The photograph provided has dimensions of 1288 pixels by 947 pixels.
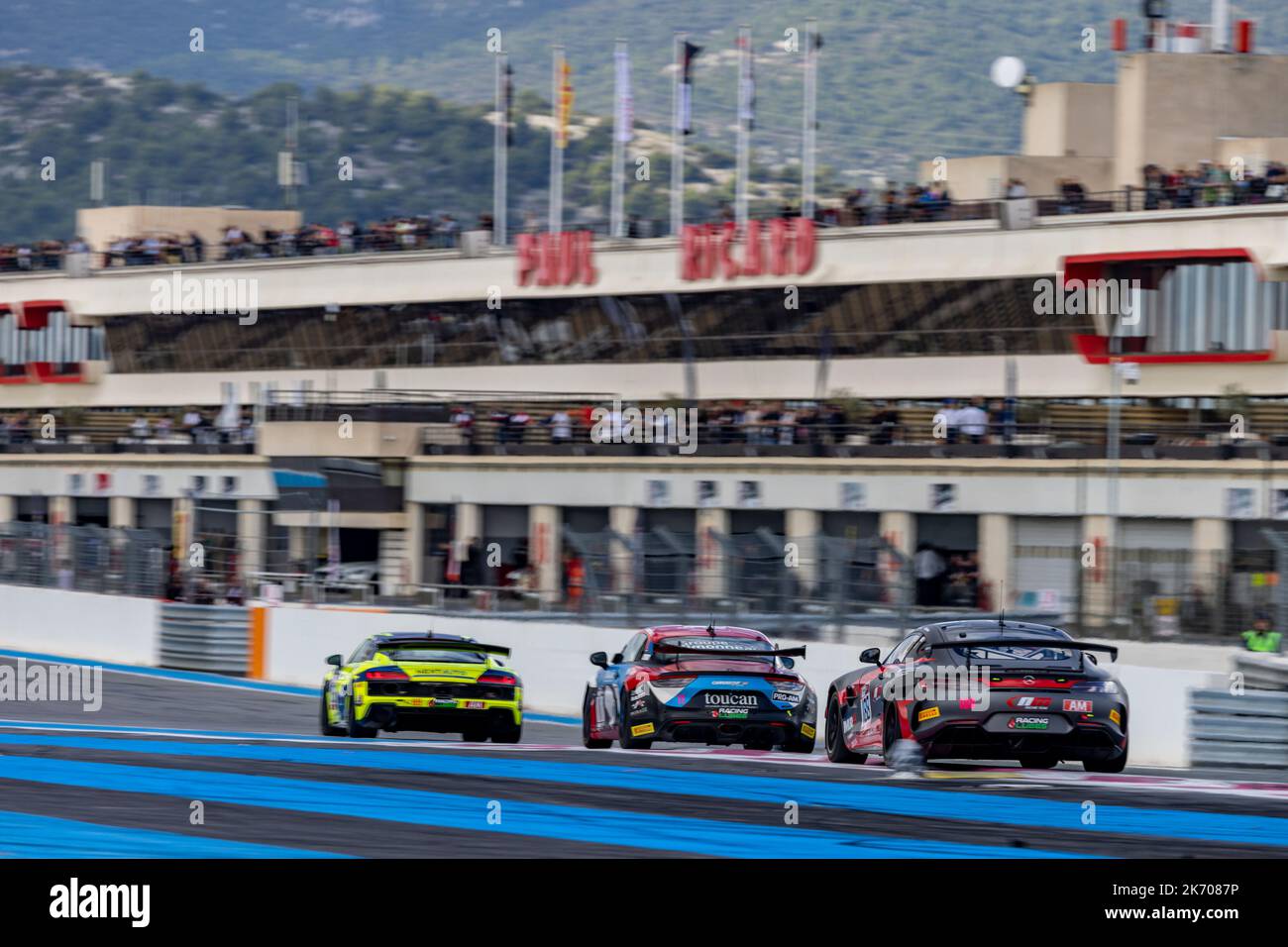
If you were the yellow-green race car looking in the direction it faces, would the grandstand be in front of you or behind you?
in front

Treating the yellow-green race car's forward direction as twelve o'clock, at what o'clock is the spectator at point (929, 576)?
The spectator is roughly at 1 o'clock from the yellow-green race car.

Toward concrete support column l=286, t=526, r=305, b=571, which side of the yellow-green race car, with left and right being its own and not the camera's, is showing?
front

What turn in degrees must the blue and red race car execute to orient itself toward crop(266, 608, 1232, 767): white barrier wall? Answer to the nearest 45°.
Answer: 0° — it already faces it

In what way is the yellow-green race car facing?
away from the camera

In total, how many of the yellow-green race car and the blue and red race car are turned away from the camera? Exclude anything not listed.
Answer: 2

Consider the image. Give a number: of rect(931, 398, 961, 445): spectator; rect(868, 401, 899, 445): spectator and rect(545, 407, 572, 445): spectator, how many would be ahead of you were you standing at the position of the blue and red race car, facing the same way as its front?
3

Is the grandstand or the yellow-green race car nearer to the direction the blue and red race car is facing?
the grandstand

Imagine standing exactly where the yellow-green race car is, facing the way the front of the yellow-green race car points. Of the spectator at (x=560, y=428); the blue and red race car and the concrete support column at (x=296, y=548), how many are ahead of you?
2

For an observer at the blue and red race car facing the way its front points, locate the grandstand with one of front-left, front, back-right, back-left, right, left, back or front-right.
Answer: front

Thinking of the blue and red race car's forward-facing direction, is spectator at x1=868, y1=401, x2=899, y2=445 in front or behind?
in front

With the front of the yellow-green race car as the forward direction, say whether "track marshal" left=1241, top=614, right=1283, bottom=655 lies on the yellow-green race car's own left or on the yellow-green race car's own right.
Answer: on the yellow-green race car's own right

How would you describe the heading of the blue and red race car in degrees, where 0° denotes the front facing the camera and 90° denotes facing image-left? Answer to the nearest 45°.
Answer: approximately 180°

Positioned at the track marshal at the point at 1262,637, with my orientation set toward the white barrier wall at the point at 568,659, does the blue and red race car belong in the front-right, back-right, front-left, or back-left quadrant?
front-left
